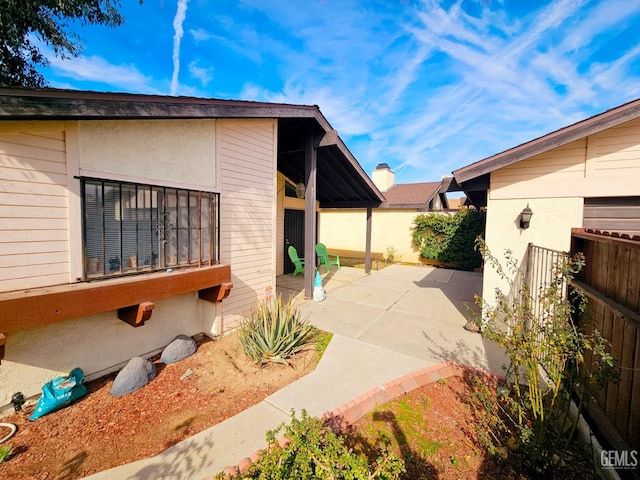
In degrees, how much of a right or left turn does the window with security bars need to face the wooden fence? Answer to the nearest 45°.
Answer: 0° — it already faces it

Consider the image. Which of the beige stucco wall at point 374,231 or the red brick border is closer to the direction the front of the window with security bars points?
the red brick border

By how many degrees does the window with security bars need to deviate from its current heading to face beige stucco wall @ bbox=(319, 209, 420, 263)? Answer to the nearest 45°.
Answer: approximately 90° to its left

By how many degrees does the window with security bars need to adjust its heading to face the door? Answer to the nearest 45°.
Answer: approximately 90° to its left

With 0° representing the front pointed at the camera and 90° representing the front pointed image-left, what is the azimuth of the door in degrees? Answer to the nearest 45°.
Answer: approximately 0°

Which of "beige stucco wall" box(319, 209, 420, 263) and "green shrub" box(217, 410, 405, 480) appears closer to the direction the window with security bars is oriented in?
the green shrub

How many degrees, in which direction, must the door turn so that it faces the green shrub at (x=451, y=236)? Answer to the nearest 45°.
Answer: approximately 90° to its left

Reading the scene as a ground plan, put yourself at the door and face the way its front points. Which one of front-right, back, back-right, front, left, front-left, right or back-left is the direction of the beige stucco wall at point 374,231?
back-left
